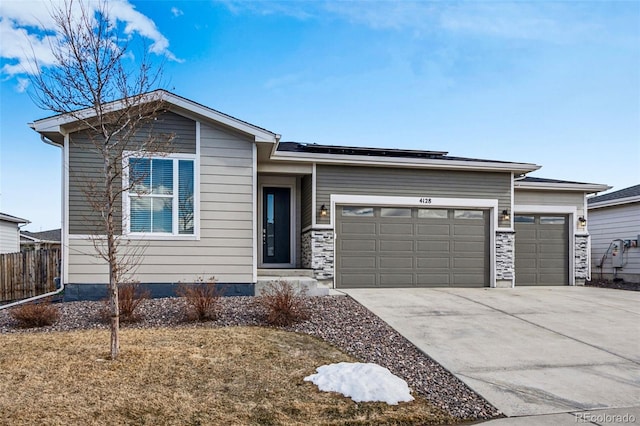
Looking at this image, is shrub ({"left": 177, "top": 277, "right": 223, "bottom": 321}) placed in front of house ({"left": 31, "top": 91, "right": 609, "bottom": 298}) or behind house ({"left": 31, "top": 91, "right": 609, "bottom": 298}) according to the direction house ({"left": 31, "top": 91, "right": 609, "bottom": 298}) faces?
in front

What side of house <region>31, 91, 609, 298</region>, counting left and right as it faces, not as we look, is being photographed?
front

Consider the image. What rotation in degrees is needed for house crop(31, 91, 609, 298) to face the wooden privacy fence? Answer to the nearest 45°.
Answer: approximately 90° to its right

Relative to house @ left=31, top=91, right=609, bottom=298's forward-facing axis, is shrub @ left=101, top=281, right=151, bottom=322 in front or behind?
in front

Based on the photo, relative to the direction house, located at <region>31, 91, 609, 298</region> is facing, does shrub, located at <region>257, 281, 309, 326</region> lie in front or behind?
in front

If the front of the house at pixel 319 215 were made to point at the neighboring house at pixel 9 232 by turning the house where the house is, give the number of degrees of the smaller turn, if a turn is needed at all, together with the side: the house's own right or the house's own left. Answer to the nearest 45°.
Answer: approximately 135° to the house's own right

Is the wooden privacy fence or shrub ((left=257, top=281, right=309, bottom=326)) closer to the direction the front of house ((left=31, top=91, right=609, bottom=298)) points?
the shrub

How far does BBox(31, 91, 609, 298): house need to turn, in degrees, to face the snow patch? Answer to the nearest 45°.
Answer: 0° — it already faces it
